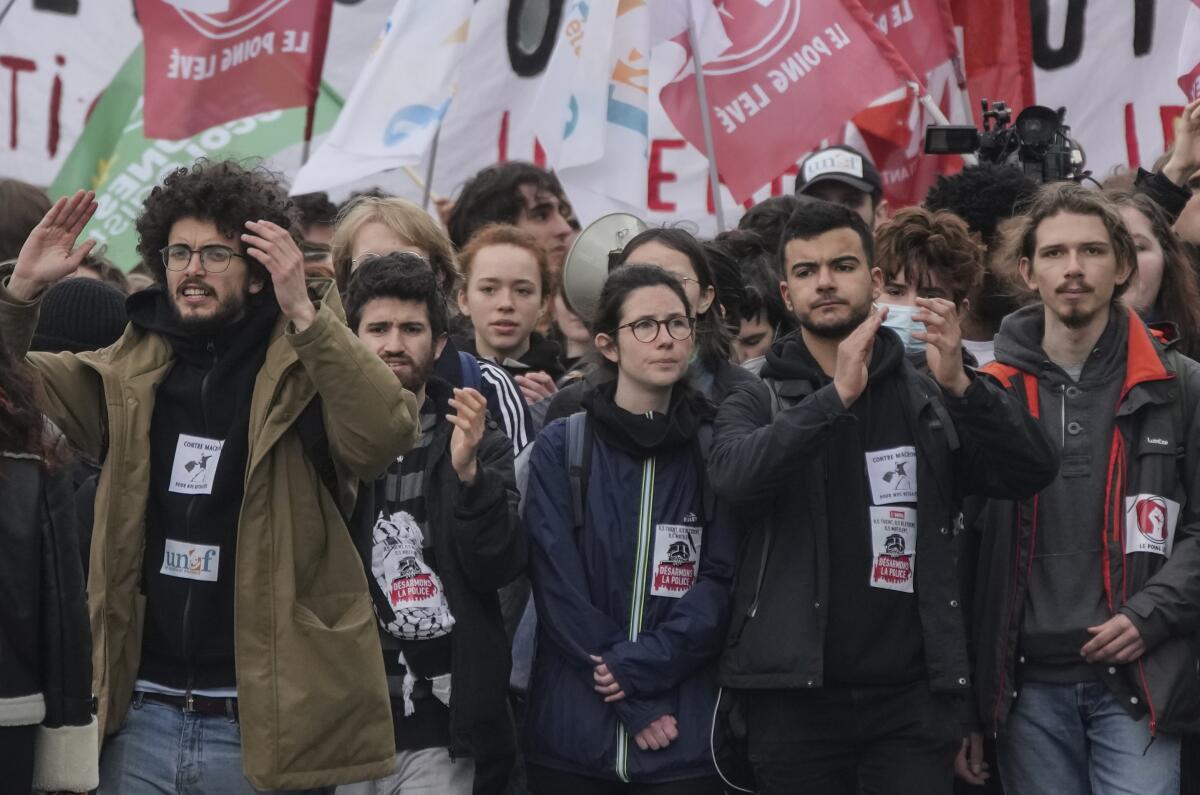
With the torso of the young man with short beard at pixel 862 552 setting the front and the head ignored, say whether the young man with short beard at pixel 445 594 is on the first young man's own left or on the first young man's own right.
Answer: on the first young man's own right

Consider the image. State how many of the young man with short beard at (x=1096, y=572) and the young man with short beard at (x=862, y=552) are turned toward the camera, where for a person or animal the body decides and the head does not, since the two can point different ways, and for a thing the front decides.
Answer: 2

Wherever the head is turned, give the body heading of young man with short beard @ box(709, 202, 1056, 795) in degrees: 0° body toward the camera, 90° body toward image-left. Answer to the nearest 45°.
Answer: approximately 0°

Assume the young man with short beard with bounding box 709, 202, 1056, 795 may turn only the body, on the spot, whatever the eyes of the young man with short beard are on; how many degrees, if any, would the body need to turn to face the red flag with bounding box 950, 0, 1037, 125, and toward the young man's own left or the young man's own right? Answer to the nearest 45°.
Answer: approximately 180°
